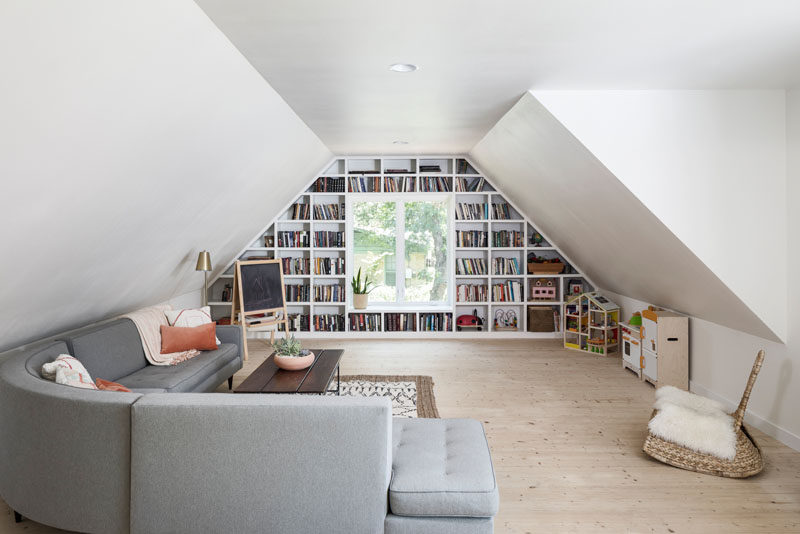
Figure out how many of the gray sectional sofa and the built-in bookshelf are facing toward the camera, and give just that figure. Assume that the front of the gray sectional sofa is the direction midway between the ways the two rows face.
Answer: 1

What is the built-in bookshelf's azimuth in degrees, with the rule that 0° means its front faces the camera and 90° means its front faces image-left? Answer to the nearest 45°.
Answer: approximately 0°

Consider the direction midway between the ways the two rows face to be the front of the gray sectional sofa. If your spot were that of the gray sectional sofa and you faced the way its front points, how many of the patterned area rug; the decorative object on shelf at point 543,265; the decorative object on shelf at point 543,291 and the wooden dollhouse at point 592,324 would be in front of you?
4

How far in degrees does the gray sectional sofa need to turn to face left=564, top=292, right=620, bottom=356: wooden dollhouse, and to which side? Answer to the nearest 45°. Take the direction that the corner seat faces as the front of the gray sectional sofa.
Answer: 0° — it already faces it

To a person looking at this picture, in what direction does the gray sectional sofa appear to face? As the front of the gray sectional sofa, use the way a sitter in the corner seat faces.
facing away from the viewer and to the right of the viewer

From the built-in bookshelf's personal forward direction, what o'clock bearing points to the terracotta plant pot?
The terracotta plant pot is roughly at 1 o'clock from the built-in bookshelf.

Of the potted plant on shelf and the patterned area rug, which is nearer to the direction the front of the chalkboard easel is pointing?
the patterned area rug

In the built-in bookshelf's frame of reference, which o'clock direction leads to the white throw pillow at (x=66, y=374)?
The white throw pillow is roughly at 1 o'clock from the built-in bookshelf.

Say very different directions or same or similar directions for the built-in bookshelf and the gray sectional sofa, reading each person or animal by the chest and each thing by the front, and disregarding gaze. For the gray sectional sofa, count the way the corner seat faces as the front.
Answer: very different directions
